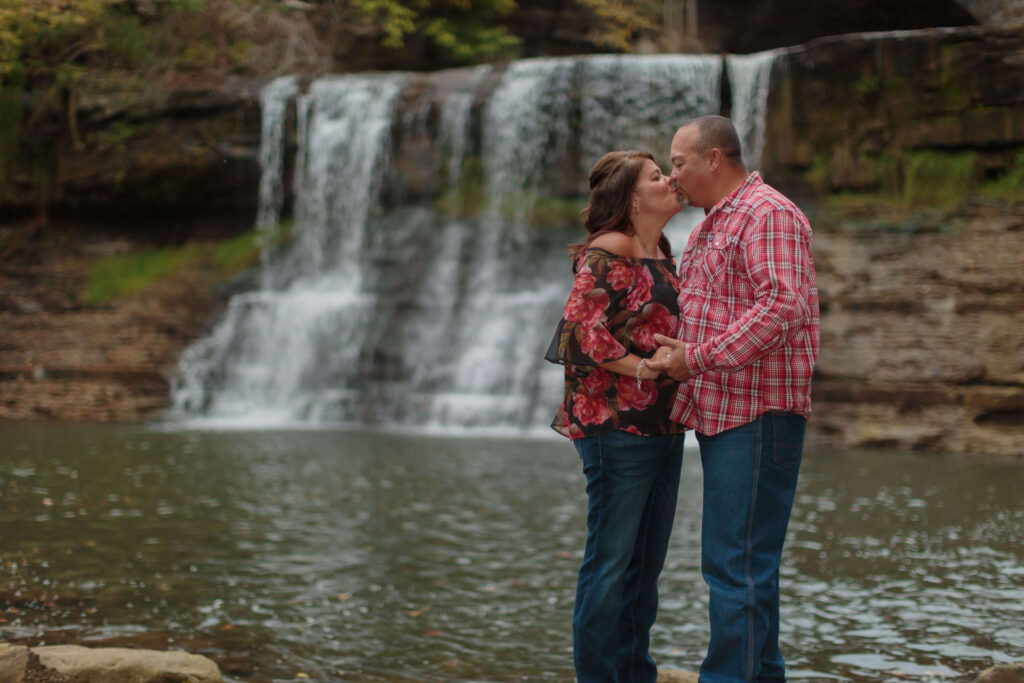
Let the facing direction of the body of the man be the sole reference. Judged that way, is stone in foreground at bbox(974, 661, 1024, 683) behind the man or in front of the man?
behind

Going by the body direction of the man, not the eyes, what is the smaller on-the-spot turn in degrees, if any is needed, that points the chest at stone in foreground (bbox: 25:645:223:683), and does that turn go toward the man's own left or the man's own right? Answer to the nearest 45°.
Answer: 0° — they already face it

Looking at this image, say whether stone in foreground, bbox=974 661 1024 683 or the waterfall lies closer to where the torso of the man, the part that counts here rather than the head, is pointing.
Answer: the waterfall

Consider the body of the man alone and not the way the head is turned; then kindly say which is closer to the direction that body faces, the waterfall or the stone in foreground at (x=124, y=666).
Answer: the stone in foreground

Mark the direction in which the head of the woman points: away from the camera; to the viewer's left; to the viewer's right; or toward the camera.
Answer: to the viewer's right

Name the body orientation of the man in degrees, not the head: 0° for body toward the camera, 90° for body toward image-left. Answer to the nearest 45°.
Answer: approximately 90°

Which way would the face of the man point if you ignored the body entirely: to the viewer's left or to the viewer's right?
to the viewer's left

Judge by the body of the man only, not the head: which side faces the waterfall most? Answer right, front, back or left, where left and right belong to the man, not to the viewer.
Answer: right

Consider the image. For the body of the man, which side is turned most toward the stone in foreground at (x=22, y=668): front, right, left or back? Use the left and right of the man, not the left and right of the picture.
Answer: front
